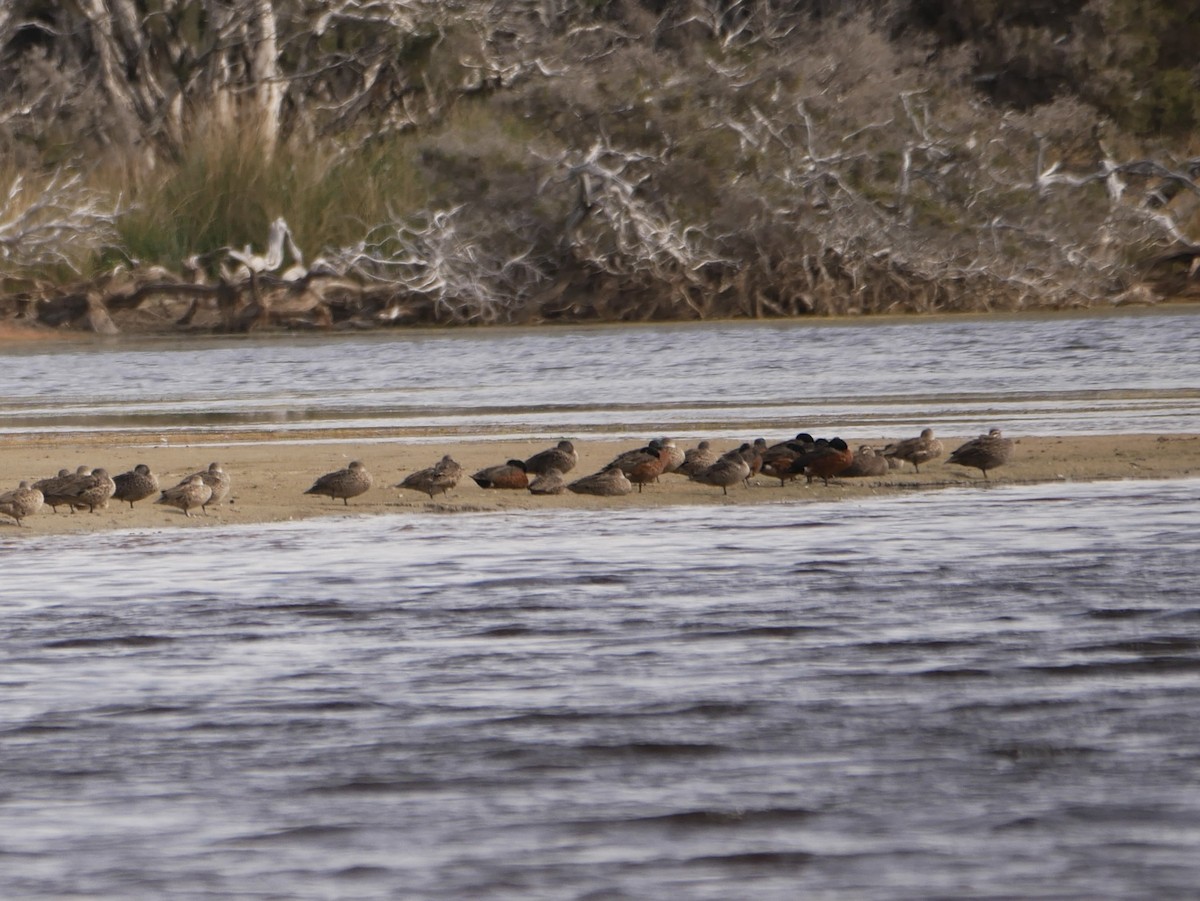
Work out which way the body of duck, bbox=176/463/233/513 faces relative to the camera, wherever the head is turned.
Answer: to the viewer's right

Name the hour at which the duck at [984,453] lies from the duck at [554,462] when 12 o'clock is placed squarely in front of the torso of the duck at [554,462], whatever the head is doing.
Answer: the duck at [984,453] is roughly at 12 o'clock from the duck at [554,462].

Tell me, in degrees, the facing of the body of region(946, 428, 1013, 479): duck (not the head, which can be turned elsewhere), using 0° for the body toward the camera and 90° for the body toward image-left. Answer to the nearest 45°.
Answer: approximately 270°

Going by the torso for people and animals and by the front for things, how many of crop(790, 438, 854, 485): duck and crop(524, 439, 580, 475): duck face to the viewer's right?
2

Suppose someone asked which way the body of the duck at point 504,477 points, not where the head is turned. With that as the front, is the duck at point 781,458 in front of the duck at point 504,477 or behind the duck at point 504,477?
in front

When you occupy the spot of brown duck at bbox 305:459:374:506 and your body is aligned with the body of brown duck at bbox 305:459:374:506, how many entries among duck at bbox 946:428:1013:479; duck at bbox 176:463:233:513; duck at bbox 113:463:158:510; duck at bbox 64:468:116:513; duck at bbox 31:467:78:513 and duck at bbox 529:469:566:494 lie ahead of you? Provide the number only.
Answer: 2

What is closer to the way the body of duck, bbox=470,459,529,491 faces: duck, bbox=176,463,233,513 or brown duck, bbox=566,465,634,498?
the brown duck

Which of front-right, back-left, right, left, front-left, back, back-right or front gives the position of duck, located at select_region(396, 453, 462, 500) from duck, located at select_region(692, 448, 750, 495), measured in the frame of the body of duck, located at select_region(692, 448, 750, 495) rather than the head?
back

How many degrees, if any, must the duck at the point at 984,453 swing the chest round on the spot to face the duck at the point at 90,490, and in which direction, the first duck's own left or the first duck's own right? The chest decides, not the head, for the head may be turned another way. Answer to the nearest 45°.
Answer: approximately 135° to the first duck's own right

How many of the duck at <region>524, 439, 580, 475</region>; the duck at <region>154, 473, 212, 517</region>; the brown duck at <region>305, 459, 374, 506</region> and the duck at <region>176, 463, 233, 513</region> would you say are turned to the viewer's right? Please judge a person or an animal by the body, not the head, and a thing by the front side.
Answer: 4

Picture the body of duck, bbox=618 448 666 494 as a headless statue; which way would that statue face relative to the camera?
to the viewer's right

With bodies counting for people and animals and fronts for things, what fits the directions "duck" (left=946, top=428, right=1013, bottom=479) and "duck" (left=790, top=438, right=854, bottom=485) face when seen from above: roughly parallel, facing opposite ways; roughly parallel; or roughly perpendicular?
roughly parallel

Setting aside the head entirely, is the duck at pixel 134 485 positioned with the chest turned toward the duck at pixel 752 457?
yes

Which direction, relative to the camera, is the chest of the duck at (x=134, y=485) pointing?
to the viewer's right

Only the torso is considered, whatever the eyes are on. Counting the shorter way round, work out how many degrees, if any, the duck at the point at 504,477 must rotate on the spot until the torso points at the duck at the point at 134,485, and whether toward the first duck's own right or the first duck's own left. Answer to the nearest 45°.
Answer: approximately 180°

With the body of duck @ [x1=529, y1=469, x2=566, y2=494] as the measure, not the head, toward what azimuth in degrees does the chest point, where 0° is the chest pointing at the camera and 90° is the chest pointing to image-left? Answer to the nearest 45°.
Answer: approximately 270°

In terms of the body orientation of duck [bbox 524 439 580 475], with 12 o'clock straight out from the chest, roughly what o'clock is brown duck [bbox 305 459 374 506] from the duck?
The brown duck is roughly at 5 o'clock from the duck.
